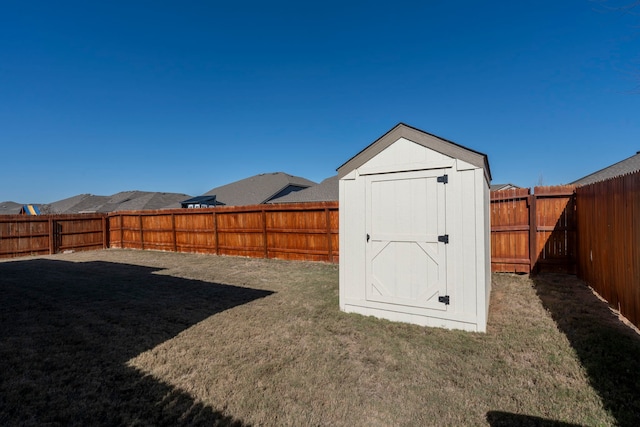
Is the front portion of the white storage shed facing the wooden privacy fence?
no

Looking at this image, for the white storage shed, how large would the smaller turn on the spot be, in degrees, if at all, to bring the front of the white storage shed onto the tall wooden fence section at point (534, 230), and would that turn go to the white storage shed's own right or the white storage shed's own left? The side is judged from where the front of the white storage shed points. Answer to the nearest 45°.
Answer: approximately 135° to the white storage shed's own left

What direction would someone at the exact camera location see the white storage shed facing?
facing the viewer

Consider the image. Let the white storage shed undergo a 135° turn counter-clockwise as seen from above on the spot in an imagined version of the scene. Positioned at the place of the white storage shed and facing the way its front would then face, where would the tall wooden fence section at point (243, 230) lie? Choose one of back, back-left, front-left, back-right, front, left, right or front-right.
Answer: left
